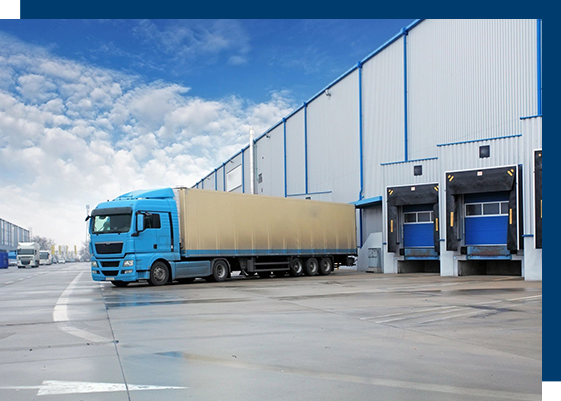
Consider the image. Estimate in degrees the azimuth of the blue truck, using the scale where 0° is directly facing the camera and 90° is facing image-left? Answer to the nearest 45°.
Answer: approximately 45°

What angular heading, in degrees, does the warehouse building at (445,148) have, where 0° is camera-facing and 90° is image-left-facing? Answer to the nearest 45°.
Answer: approximately 45°

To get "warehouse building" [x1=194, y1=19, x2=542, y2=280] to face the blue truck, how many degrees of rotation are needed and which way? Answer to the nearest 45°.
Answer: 0° — it already faces it
